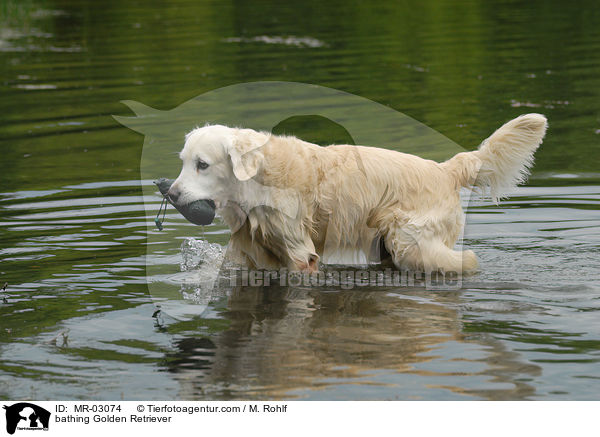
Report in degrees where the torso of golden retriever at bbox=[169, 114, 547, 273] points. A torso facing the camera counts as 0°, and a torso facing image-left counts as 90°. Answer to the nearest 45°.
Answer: approximately 90°
